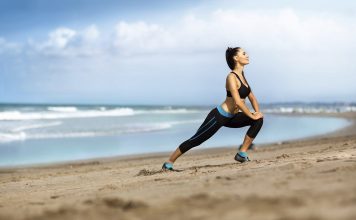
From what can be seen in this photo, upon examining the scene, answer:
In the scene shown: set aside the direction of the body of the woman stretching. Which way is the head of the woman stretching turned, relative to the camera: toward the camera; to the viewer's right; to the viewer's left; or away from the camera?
to the viewer's right

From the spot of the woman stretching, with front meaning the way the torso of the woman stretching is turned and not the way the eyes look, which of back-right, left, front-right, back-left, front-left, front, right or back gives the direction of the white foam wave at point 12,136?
back-left

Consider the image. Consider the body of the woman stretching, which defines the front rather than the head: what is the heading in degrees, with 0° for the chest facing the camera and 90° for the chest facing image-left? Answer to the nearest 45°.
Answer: approximately 270°
